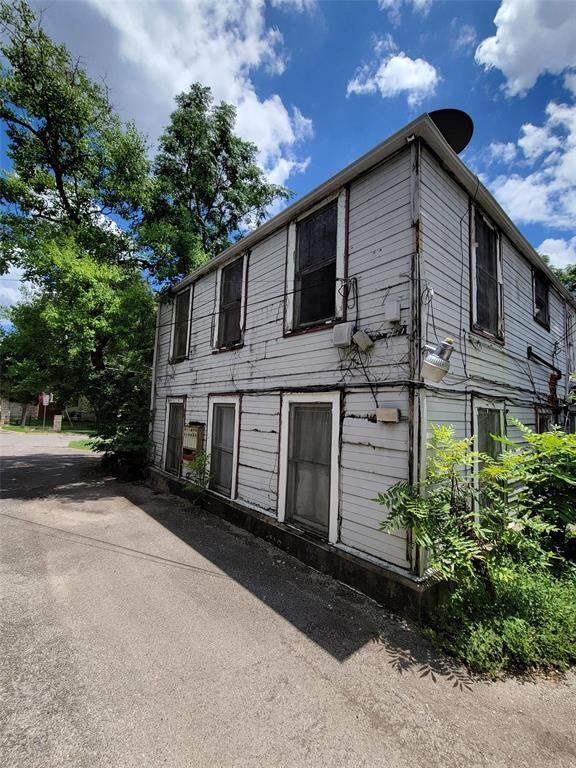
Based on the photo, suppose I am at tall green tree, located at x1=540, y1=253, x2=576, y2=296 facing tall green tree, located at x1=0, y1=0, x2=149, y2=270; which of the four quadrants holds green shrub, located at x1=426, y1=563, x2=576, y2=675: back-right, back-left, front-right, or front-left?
front-left

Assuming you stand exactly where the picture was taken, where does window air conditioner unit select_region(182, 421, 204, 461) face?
facing the viewer and to the left of the viewer

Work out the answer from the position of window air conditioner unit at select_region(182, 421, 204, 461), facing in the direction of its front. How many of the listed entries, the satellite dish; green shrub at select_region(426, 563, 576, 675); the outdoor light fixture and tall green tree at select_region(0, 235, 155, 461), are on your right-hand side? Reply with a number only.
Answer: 1

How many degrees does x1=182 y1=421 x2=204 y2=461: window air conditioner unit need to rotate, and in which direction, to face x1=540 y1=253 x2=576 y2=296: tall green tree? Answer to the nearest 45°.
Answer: approximately 135° to its left

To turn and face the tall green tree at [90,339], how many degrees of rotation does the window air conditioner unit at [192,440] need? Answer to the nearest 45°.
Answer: approximately 90° to its right

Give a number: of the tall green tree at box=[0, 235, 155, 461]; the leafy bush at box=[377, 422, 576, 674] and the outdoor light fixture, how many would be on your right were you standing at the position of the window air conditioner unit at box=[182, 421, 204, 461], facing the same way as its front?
1

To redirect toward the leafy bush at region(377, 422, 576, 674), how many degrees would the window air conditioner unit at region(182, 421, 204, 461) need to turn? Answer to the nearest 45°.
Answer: approximately 90° to its left

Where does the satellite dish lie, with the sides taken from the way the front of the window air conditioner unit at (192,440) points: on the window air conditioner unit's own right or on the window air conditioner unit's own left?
on the window air conditioner unit's own left

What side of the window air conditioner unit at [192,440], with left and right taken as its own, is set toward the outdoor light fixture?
left

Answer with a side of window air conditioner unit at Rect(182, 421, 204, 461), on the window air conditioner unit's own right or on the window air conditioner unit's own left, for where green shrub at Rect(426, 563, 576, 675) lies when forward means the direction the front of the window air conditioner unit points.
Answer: on the window air conditioner unit's own left
